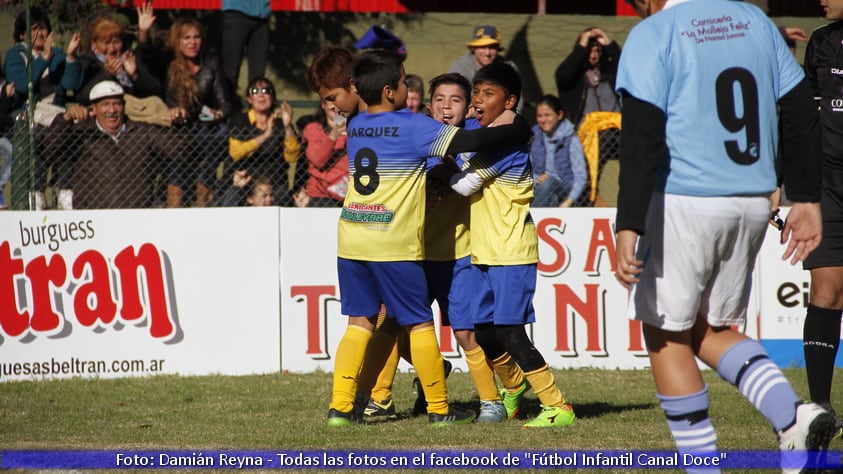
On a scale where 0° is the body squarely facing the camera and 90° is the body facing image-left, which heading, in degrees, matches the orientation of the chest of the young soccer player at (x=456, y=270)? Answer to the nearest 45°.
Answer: approximately 45°

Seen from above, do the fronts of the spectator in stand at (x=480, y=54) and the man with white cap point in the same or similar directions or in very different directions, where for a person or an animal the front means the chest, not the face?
same or similar directions

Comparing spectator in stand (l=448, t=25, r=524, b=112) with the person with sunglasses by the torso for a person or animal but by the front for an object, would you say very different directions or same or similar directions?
same or similar directions

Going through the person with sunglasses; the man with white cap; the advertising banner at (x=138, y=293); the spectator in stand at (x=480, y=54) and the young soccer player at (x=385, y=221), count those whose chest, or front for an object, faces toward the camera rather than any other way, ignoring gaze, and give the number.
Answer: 4

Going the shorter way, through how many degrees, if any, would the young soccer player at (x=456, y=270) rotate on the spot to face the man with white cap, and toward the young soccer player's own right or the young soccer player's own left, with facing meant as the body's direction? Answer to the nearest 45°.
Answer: approximately 90° to the young soccer player's own right

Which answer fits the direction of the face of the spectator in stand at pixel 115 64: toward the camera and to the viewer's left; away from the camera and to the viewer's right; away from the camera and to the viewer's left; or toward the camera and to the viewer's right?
toward the camera and to the viewer's right

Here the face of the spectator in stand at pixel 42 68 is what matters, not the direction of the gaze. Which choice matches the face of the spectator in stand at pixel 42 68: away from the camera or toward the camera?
toward the camera

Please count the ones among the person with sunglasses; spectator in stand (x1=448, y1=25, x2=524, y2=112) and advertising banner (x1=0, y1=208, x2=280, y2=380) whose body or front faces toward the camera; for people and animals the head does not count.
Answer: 3

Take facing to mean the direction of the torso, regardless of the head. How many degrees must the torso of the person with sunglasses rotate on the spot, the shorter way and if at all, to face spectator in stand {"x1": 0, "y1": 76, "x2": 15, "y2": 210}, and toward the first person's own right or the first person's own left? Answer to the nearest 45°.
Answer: approximately 90° to the first person's own right

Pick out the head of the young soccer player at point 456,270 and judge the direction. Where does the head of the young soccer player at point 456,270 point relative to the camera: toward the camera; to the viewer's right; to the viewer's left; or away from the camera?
toward the camera

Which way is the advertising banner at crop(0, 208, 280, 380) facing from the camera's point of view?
toward the camera

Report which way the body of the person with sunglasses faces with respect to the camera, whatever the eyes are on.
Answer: toward the camera

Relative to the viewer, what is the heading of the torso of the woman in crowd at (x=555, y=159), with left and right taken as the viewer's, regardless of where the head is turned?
facing the viewer and to the left of the viewer

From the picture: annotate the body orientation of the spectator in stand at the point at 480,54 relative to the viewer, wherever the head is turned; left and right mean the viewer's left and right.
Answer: facing the viewer

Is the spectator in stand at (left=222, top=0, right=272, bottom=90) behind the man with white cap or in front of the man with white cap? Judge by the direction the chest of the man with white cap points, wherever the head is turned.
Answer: behind

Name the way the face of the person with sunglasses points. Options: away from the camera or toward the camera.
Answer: toward the camera

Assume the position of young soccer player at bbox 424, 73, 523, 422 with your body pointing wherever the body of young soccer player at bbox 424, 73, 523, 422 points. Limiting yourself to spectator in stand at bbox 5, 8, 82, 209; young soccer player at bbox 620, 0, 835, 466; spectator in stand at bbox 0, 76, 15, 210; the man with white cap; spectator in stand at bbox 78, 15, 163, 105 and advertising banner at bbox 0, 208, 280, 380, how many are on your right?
5
